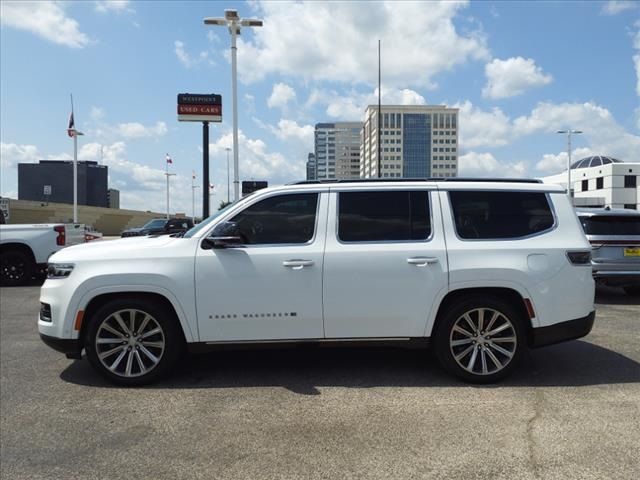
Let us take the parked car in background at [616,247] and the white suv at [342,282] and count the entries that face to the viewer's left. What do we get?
1

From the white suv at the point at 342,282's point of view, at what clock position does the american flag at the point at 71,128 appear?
The american flag is roughly at 2 o'clock from the white suv.

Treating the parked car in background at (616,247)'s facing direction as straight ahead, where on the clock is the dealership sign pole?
The dealership sign pole is roughly at 10 o'clock from the parked car in background.

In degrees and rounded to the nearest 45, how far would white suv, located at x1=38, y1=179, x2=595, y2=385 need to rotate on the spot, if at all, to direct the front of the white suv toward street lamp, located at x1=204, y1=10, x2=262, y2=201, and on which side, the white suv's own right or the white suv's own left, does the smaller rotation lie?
approximately 90° to the white suv's own right

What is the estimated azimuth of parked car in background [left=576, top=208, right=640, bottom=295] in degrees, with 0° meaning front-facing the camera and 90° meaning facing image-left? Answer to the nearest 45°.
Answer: approximately 180°

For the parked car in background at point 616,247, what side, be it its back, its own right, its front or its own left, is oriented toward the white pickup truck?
left

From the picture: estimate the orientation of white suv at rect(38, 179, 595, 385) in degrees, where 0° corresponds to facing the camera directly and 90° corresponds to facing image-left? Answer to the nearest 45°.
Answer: approximately 90°

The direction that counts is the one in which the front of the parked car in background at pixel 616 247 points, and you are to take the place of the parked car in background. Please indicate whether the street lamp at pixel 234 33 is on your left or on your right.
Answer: on your left

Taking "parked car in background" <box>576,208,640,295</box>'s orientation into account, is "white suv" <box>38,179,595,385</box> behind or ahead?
behind

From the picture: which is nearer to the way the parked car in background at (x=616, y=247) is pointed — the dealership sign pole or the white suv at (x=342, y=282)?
the dealership sign pole

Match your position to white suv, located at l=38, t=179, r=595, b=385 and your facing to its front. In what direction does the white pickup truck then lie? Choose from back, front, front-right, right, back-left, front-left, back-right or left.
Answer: front-right

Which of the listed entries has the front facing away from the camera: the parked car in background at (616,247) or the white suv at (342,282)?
the parked car in background
